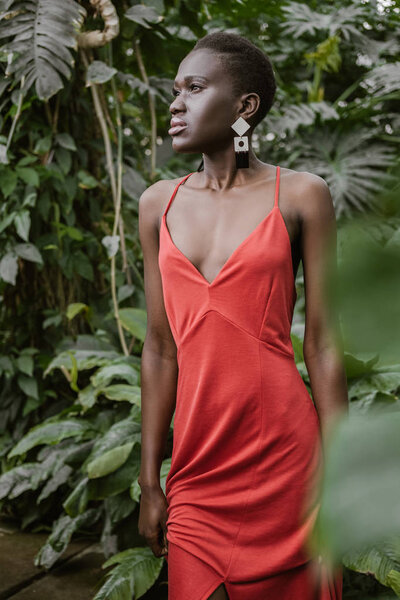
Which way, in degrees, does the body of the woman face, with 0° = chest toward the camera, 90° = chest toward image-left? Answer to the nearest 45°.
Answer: approximately 45°

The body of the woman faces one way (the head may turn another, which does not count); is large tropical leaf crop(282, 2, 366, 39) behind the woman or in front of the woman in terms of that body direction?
behind

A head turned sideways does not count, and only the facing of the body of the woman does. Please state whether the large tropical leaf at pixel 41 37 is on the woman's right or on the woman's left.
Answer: on the woman's right
